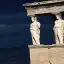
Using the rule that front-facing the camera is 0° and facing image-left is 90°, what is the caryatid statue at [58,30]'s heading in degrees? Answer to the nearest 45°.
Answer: approximately 45°
